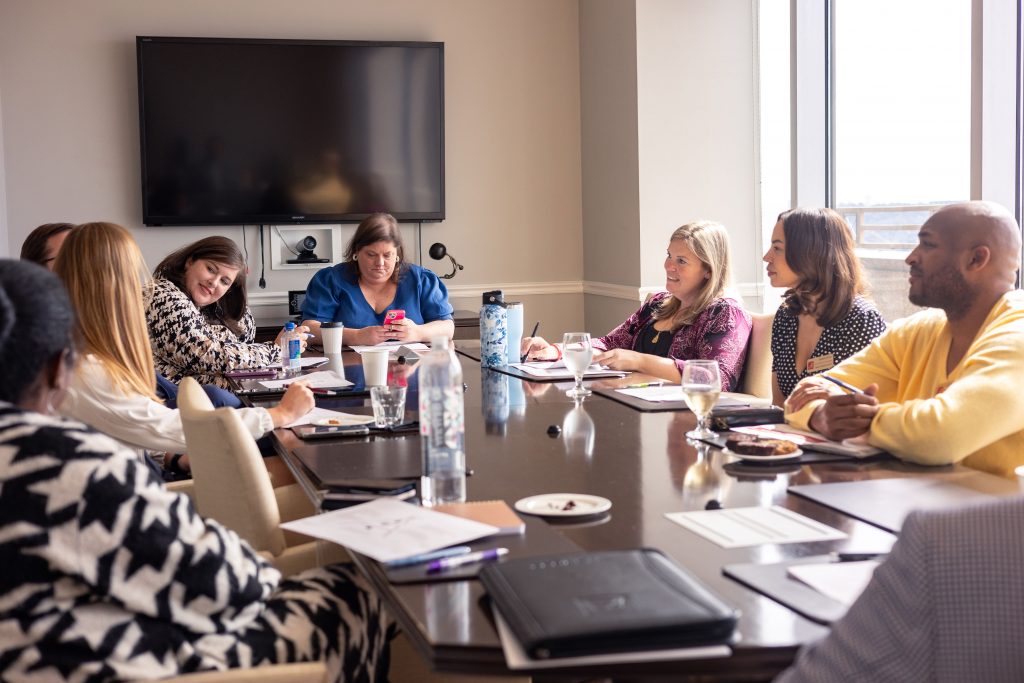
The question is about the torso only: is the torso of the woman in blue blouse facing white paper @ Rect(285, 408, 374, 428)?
yes

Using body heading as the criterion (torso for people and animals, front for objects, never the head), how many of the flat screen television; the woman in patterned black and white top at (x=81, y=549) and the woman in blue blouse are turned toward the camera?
2

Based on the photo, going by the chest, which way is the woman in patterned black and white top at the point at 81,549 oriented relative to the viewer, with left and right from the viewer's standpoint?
facing away from the viewer and to the right of the viewer

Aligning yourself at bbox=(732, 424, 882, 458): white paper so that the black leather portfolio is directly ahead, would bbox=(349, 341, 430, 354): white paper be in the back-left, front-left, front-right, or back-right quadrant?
back-right

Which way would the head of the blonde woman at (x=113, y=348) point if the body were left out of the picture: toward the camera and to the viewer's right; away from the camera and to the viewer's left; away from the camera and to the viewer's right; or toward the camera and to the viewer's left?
away from the camera and to the viewer's right

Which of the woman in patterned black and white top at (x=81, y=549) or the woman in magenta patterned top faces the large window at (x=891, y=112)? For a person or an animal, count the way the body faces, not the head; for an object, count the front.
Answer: the woman in patterned black and white top

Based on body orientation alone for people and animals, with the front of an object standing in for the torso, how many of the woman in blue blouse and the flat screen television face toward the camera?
2
